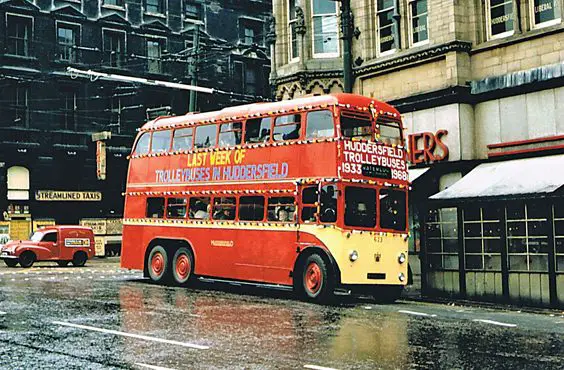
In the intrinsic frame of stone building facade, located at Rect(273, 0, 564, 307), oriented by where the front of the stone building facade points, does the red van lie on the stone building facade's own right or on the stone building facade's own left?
on the stone building facade's own right

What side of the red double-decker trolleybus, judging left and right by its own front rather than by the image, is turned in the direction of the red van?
back

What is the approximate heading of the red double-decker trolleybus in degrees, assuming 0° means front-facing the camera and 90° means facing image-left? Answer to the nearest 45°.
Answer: approximately 315°
